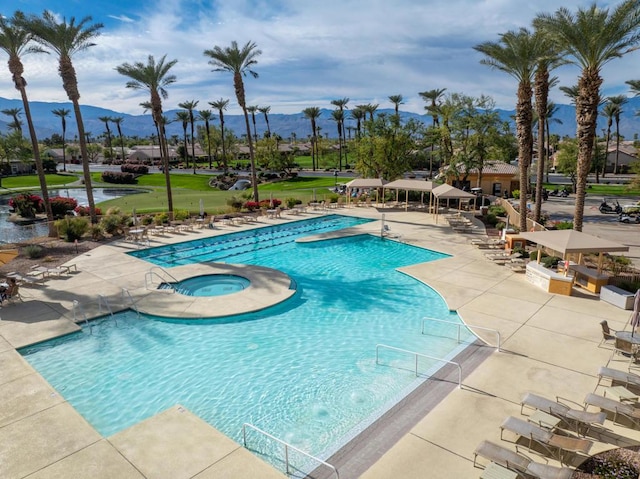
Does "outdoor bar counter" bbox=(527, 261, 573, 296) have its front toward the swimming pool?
yes

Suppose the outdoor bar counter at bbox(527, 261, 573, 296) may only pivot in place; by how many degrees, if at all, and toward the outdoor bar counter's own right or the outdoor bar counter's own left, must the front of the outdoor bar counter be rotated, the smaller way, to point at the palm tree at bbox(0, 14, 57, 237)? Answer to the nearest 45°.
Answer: approximately 45° to the outdoor bar counter's own right

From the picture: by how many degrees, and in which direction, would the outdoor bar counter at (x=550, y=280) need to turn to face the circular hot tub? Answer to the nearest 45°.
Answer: approximately 45° to its right

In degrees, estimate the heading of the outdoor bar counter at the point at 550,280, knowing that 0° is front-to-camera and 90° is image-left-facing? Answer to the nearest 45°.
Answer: approximately 45°

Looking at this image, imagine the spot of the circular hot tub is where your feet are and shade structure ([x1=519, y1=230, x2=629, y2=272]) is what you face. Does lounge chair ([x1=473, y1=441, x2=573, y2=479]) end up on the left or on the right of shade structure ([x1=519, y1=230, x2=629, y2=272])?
right

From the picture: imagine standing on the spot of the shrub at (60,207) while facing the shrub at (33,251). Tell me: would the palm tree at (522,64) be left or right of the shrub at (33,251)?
left

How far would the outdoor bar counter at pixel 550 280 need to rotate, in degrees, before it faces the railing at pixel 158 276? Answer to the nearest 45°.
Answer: approximately 45° to its right

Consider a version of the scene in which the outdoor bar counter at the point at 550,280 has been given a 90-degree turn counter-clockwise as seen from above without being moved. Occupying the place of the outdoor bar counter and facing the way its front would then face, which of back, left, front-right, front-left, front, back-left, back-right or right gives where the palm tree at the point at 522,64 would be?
back-left
